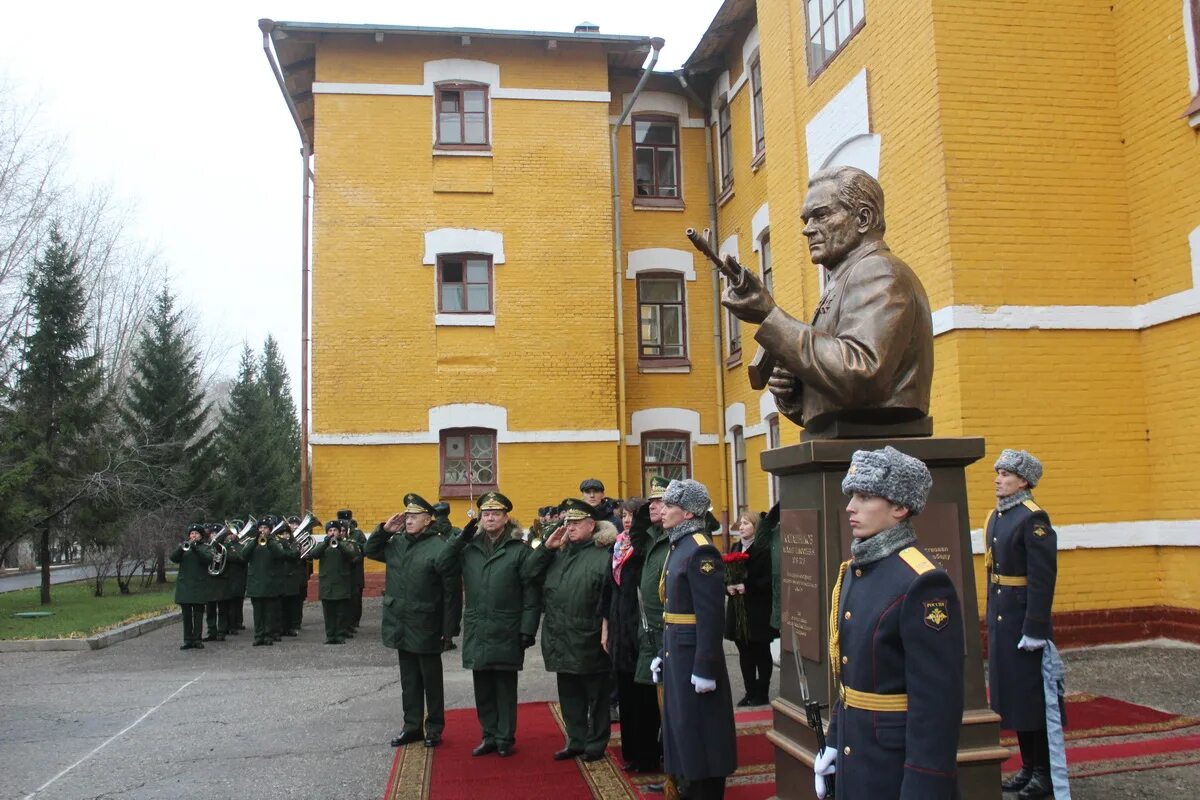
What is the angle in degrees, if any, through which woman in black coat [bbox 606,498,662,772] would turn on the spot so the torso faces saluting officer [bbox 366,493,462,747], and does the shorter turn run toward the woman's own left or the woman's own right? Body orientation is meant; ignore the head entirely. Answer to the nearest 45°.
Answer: approximately 90° to the woman's own right

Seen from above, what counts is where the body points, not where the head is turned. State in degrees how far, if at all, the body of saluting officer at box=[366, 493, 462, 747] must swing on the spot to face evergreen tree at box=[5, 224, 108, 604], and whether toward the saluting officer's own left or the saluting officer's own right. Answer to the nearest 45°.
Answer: approximately 90° to the saluting officer's own right

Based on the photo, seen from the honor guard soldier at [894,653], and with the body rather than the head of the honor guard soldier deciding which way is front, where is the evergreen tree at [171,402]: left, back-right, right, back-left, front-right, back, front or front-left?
right

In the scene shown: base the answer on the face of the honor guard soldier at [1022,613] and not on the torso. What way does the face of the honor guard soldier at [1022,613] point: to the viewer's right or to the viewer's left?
to the viewer's left

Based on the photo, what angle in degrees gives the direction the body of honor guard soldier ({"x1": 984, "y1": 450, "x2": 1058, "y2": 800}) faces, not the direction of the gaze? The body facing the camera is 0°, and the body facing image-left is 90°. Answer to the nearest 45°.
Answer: approximately 45°

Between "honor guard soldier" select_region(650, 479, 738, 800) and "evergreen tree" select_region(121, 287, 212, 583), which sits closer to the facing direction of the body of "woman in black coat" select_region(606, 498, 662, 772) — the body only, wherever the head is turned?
the honor guard soldier

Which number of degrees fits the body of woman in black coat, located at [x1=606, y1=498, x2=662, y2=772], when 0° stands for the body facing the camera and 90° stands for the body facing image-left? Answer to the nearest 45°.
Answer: approximately 45°

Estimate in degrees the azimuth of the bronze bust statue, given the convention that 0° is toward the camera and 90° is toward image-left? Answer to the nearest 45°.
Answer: approximately 90°

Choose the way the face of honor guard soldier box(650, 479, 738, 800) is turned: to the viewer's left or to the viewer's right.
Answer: to the viewer's left
